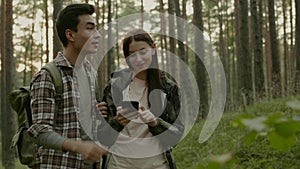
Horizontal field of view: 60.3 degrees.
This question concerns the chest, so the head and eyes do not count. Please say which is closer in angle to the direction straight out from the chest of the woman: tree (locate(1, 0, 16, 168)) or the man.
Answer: the man

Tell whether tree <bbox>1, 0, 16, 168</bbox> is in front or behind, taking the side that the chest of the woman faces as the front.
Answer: behind

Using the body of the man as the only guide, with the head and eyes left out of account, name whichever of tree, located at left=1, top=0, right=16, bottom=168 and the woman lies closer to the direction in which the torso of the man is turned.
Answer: the woman

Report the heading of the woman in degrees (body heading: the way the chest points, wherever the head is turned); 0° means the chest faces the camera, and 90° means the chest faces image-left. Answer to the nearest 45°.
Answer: approximately 0°

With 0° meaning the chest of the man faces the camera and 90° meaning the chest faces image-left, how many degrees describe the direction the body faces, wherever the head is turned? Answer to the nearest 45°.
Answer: approximately 315°

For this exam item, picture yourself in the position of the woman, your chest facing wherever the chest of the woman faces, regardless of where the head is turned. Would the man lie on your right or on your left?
on your right

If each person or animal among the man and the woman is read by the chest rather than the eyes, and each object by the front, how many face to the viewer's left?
0

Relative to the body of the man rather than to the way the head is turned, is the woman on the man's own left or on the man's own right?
on the man's own left
